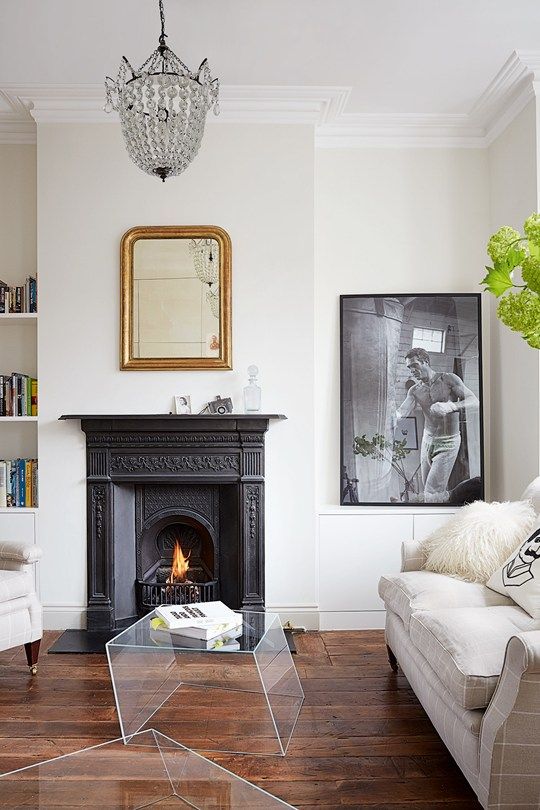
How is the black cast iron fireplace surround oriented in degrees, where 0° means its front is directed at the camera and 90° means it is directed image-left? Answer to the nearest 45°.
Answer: approximately 0°

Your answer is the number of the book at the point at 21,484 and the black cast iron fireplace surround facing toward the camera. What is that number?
2

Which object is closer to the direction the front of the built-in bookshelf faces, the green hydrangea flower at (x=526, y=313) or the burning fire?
the green hydrangea flower

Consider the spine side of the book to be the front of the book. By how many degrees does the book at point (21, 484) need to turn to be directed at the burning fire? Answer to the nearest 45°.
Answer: approximately 90° to its left

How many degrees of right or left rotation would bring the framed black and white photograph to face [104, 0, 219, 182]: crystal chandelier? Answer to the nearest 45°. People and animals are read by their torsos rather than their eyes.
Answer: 0° — it already faces it

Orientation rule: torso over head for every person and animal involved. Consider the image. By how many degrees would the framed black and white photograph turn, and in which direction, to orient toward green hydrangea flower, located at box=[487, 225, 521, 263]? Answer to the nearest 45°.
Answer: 0° — it already faces it
